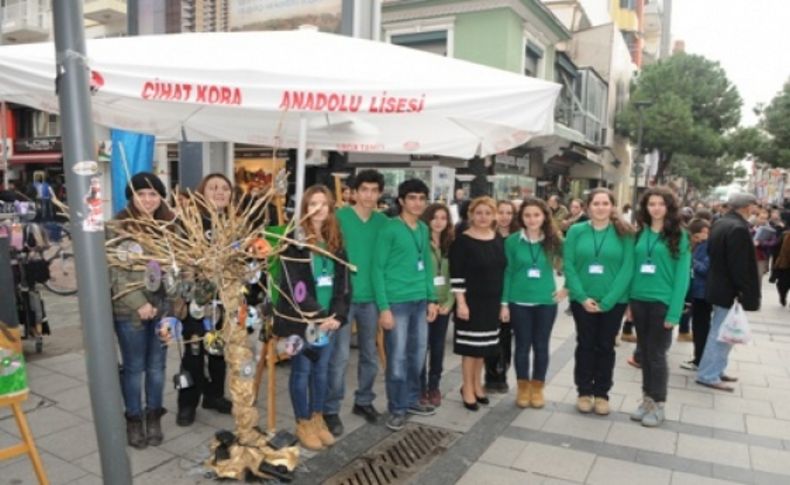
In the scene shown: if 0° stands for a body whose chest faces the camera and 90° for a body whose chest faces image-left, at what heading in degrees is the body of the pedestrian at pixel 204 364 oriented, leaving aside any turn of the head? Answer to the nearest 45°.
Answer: approximately 315°

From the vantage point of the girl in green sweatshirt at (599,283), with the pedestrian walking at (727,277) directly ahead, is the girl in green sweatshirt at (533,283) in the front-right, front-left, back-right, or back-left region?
back-left

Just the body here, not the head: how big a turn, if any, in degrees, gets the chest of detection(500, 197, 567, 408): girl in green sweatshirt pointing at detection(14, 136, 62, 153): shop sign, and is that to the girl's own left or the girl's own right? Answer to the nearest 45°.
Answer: approximately 135° to the girl's own right

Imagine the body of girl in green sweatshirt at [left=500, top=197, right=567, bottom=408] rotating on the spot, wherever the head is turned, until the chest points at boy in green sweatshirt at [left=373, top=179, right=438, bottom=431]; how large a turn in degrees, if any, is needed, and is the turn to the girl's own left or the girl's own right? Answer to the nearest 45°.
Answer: approximately 45° to the girl's own right

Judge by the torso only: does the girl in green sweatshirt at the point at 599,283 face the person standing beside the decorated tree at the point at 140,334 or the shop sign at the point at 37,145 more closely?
the person standing beside the decorated tree

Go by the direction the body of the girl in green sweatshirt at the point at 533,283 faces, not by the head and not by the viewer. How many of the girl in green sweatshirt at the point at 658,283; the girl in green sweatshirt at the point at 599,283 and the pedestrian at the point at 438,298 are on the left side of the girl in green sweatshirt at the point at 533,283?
2

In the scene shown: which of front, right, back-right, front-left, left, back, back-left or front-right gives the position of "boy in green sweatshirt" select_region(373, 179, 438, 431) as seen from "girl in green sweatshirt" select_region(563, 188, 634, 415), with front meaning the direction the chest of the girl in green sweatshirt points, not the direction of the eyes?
front-right

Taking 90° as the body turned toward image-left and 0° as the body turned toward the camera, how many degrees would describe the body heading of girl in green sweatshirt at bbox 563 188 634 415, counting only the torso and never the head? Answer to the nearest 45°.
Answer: approximately 0°

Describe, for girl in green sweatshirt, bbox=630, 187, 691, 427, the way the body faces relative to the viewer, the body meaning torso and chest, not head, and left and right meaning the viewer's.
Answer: facing the viewer and to the left of the viewer

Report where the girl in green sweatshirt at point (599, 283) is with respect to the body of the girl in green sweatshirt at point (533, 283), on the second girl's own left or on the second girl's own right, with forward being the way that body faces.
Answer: on the second girl's own left
